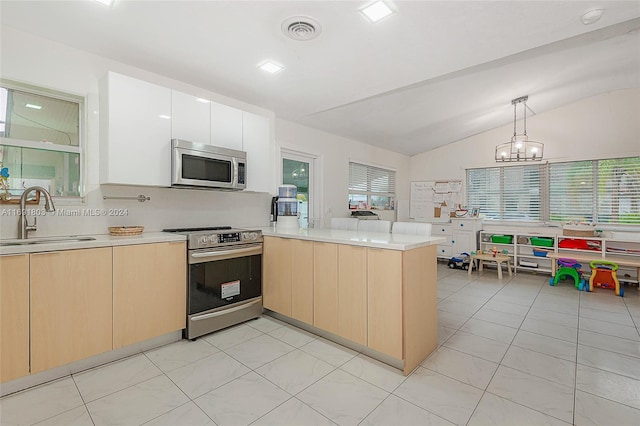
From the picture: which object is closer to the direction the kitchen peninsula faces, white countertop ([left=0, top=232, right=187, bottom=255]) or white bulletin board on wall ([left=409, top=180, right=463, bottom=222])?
the white countertop

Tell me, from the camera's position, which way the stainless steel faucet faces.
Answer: facing the viewer and to the right of the viewer

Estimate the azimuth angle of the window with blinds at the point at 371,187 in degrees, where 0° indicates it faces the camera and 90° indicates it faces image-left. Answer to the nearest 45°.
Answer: approximately 315°

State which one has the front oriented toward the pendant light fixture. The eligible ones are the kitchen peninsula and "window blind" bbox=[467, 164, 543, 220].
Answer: the window blind

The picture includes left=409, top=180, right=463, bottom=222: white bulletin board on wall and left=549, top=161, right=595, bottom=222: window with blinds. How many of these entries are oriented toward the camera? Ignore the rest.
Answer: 2

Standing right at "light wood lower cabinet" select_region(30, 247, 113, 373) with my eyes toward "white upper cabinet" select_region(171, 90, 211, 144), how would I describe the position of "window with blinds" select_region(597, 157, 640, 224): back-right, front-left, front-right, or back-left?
front-right

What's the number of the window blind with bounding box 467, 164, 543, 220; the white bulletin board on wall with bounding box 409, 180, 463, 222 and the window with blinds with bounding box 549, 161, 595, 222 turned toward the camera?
3

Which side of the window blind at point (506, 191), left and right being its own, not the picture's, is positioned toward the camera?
front

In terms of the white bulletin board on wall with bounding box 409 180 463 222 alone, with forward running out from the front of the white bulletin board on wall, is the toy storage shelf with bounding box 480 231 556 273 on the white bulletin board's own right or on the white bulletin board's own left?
on the white bulletin board's own left

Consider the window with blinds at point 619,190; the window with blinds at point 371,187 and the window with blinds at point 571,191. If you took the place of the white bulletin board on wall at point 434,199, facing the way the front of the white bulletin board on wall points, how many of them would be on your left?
2

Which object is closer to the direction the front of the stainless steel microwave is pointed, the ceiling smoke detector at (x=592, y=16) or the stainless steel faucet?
the ceiling smoke detector

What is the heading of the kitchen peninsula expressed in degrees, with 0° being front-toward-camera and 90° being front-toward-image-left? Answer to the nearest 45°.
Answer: approximately 45°

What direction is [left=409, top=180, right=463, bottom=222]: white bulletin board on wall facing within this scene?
toward the camera

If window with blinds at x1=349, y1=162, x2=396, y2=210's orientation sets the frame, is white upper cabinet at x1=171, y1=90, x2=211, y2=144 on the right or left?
on its right

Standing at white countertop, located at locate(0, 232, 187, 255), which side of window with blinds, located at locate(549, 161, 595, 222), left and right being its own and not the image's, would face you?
front
